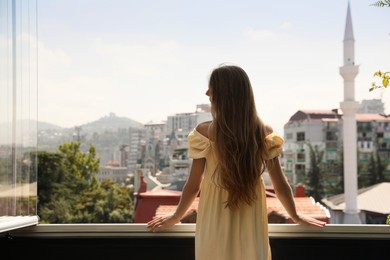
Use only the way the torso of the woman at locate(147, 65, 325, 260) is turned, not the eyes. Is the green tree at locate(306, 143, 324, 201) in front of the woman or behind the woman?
in front

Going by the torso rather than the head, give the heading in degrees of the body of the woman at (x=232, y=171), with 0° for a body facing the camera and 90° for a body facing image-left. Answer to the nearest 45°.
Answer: approximately 180°

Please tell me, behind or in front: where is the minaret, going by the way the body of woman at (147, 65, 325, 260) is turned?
in front

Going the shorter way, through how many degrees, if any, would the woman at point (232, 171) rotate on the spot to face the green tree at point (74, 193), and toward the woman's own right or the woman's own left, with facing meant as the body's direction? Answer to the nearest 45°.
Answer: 0° — they already face it
